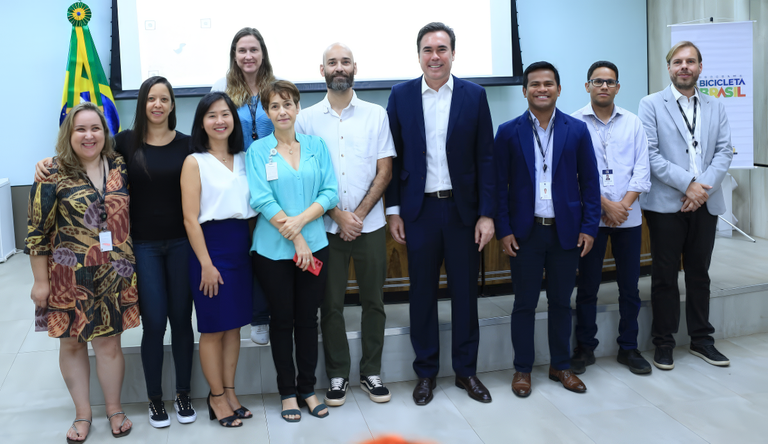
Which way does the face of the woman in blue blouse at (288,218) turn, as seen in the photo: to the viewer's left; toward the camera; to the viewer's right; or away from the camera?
toward the camera

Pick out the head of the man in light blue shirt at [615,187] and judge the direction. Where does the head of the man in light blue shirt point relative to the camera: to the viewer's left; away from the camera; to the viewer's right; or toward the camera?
toward the camera

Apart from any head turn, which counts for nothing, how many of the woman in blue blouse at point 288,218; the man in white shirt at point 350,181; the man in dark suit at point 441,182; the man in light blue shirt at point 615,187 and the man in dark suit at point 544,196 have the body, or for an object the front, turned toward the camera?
5

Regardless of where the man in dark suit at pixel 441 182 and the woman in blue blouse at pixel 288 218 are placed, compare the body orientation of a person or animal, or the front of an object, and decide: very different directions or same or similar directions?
same or similar directions

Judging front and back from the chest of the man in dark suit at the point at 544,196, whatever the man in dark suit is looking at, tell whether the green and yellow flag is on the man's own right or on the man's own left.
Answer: on the man's own right

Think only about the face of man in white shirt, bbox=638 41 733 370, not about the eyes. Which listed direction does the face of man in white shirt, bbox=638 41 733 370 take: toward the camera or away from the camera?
toward the camera

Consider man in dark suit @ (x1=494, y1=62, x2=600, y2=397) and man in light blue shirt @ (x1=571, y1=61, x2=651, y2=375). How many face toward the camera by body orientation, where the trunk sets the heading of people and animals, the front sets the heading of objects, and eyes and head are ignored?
2

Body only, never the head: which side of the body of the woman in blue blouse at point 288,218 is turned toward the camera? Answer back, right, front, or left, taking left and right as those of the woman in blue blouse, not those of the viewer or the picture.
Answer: front

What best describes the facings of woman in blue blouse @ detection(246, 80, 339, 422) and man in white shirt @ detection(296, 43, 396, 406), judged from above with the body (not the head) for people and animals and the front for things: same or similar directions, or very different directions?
same or similar directions

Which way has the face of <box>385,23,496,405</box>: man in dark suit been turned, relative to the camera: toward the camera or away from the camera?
toward the camera

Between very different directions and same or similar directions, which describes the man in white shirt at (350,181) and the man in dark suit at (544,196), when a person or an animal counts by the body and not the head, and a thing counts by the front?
same or similar directions

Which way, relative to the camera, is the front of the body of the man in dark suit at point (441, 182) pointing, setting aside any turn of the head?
toward the camera

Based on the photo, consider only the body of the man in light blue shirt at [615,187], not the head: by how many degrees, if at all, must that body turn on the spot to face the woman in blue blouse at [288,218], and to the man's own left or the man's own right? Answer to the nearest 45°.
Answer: approximately 45° to the man's own right

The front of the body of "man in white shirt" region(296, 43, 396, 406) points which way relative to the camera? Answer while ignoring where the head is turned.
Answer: toward the camera

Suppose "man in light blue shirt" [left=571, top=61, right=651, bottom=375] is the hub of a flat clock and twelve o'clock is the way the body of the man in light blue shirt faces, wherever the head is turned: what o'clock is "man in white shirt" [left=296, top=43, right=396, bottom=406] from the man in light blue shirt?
The man in white shirt is roughly at 2 o'clock from the man in light blue shirt.
